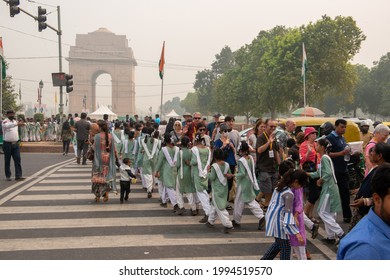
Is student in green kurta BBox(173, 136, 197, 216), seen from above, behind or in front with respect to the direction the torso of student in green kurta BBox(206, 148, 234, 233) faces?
in front

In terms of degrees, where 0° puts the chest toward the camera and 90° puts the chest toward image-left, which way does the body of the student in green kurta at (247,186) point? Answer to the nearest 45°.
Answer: approximately 135°

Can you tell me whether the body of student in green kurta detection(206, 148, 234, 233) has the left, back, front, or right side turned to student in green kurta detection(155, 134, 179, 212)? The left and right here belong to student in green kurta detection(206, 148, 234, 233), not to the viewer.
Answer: front

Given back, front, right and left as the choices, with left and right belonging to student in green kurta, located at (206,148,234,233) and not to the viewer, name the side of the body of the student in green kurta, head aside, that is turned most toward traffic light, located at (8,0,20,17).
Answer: front

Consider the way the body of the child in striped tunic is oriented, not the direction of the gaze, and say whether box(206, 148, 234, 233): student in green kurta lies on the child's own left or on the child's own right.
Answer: on the child's own left

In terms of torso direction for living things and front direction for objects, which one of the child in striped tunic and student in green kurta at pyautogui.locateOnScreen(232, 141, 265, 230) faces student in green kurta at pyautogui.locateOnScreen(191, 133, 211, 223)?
student in green kurta at pyautogui.locateOnScreen(232, 141, 265, 230)

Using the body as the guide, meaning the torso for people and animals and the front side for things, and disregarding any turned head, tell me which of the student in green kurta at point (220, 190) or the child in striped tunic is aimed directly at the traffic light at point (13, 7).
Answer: the student in green kurta

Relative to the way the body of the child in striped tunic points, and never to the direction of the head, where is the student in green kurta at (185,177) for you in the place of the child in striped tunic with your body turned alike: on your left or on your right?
on your left

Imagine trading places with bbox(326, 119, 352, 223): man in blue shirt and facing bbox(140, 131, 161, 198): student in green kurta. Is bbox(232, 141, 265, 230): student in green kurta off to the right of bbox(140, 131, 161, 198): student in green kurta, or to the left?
left

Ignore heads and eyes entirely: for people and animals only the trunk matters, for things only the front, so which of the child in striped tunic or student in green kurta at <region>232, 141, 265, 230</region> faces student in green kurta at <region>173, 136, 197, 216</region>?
student in green kurta at <region>232, 141, 265, 230</region>

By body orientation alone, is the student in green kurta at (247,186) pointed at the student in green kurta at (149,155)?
yes

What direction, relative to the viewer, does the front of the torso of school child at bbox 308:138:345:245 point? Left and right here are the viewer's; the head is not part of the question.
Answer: facing to the left of the viewer

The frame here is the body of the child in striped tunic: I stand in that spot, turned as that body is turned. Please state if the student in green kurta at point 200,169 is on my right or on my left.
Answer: on my left

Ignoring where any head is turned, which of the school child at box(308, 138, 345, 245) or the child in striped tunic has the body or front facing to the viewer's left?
the school child

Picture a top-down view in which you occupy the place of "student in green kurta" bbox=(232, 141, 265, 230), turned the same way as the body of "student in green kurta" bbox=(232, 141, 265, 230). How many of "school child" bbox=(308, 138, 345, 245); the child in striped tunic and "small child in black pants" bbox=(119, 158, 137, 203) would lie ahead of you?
1

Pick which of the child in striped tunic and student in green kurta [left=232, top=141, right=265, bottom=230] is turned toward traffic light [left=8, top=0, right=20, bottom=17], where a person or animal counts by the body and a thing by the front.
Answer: the student in green kurta
